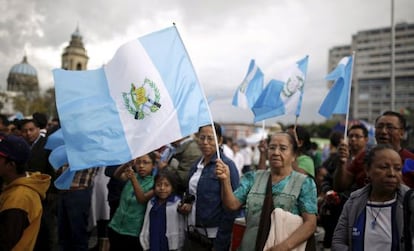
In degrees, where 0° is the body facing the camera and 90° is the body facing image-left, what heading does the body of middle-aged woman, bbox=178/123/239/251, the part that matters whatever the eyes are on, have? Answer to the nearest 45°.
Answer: approximately 45°

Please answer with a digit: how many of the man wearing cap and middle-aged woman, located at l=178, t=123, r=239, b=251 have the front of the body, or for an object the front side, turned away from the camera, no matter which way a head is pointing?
0

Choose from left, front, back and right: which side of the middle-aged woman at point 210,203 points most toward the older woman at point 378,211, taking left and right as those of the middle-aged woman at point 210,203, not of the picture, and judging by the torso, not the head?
left

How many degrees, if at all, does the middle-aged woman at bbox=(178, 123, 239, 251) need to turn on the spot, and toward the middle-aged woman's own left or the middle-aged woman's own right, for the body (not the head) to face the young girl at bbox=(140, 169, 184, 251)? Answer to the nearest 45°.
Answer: approximately 90° to the middle-aged woman's own right

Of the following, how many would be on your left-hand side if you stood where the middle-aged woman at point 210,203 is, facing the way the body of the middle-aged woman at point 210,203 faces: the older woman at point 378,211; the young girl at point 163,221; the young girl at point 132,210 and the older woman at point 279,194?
2

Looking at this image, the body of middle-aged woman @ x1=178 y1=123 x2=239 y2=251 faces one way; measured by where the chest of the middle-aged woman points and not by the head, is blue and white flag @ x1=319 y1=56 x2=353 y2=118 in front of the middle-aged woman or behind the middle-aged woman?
behind
